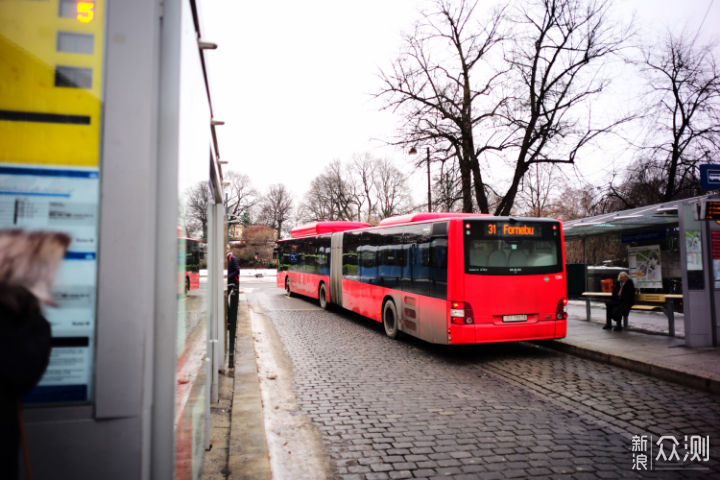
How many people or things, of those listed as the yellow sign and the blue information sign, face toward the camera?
2

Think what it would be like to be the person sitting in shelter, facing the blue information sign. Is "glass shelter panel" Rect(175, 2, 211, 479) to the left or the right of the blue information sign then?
right

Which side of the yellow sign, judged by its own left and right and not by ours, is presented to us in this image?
front

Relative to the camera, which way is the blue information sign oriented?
toward the camera

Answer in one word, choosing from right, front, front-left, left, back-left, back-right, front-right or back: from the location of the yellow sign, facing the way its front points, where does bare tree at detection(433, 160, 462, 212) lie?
back-left

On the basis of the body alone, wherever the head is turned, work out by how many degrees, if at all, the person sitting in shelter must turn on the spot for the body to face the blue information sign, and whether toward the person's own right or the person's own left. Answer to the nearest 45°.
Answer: approximately 90° to the person's own left

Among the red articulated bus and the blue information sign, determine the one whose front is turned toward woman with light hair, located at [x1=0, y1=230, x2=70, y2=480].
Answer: the blue information sign

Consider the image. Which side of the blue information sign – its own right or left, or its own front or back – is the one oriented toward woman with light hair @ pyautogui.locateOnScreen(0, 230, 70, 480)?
front

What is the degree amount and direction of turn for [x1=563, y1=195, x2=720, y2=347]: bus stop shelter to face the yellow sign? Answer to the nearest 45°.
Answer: approximately 45° to its left

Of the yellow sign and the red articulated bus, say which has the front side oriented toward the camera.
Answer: the yellow sign

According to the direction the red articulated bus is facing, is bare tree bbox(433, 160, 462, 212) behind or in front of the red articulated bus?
in front

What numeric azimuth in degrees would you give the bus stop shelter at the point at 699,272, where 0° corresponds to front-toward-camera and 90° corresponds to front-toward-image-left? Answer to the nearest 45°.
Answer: approximately 45°

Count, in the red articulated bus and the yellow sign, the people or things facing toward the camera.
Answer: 1

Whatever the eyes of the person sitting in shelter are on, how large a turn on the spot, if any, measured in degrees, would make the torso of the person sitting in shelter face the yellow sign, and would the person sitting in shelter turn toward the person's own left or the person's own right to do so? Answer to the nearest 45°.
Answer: approximately 45° to the person's own left

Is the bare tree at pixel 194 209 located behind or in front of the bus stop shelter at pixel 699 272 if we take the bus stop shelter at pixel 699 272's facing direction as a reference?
in front

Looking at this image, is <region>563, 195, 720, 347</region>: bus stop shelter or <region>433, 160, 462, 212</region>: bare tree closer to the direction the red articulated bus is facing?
the bare tree
